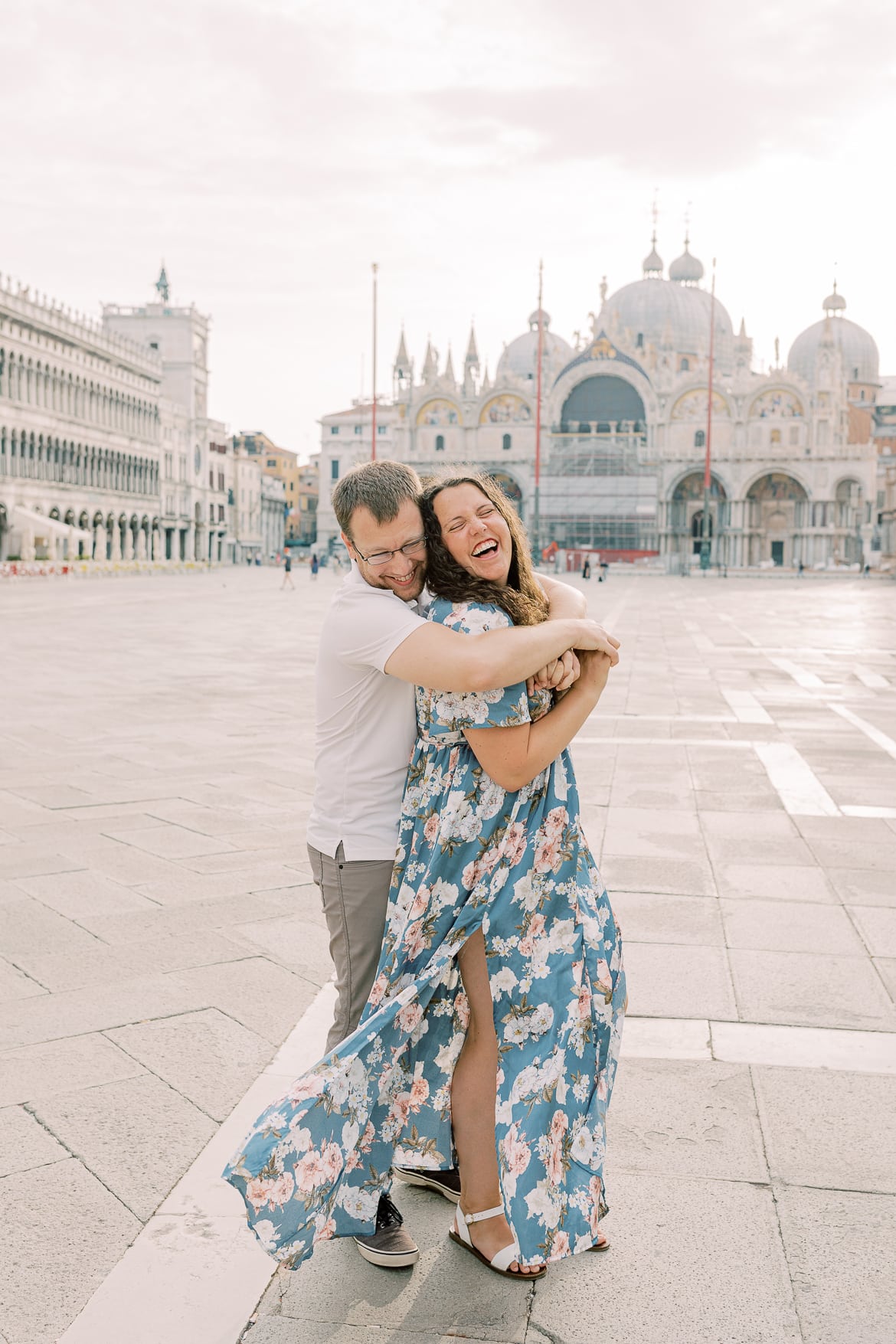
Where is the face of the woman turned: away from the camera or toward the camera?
toward the camera

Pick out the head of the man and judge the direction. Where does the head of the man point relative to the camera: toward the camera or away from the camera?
toward the camera
